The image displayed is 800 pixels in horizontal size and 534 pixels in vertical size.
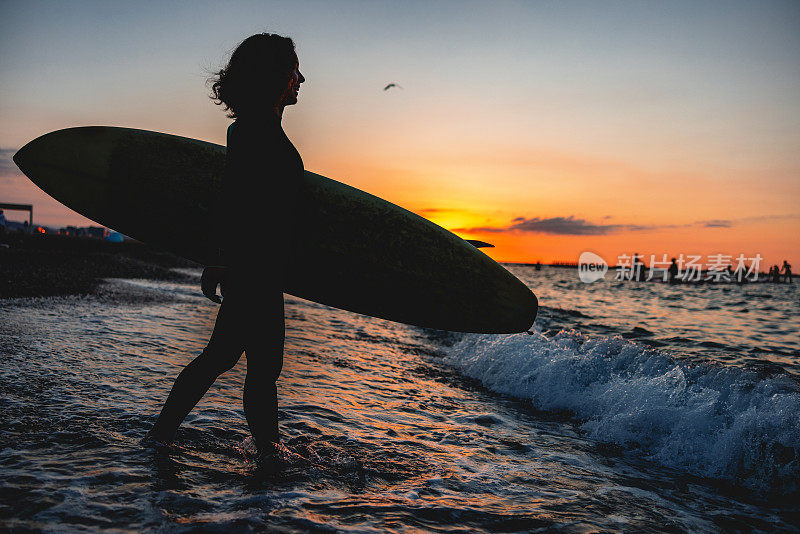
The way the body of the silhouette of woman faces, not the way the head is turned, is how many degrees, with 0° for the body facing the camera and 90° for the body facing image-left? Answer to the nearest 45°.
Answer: approximately 270°
